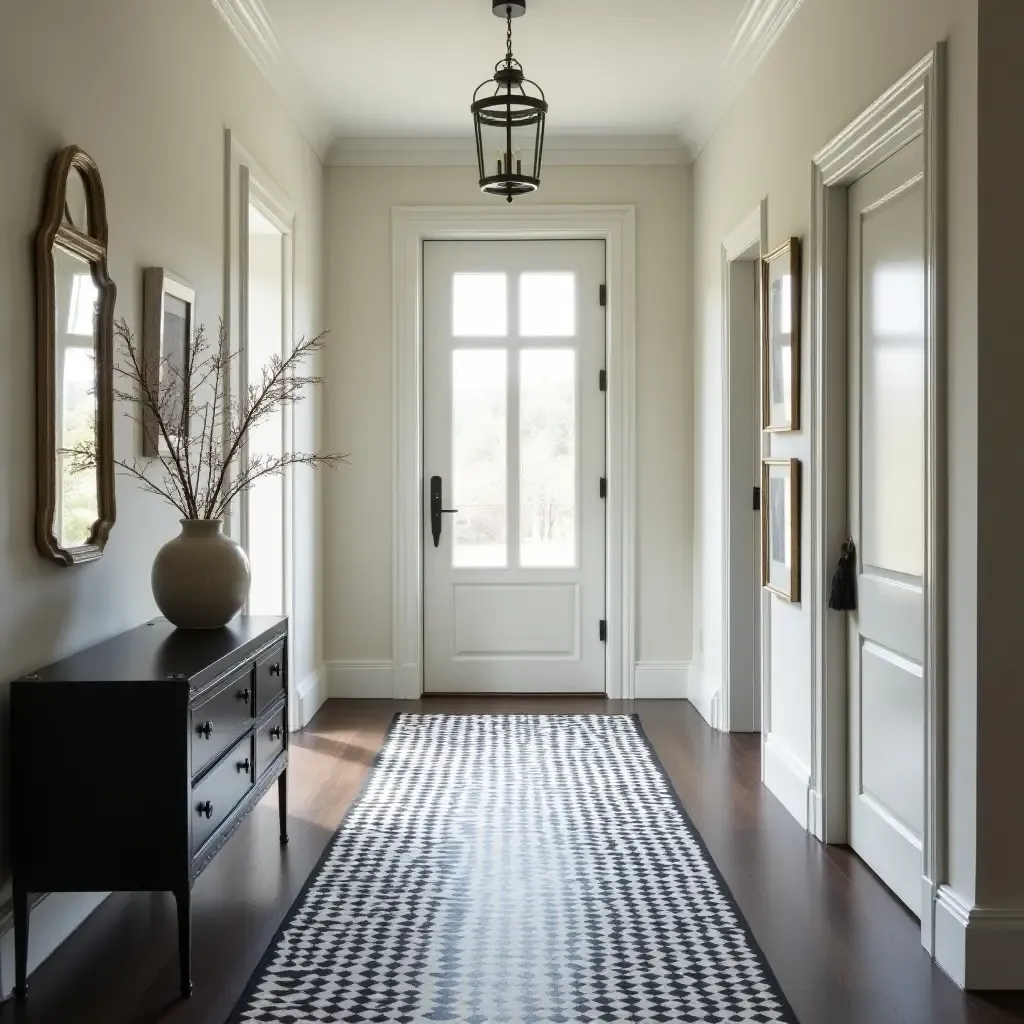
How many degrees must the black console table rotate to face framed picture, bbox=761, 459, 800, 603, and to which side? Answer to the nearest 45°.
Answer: approximately 45° to its left

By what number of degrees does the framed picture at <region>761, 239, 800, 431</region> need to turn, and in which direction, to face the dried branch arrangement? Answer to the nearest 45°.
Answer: approximately 45° to its left

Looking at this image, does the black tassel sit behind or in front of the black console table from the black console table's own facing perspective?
in front

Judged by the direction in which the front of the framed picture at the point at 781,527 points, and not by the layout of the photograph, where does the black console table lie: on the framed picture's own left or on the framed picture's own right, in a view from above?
on the framed picture's own left

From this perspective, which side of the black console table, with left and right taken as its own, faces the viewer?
right

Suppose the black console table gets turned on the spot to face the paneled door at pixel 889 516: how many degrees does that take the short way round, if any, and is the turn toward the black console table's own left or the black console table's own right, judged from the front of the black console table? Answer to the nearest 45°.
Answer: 0° — it already faces it

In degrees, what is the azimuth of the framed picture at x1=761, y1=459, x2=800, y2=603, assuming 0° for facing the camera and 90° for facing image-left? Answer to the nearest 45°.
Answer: approximately 90°

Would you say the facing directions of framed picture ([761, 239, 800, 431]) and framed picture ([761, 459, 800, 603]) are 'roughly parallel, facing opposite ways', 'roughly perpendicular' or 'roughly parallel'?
roughly parallel

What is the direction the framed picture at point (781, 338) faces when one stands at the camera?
facing to the left of the viewer

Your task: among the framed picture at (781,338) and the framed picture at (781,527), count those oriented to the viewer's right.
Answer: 0

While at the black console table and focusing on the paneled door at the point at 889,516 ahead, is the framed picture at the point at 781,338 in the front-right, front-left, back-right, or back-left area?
front-left

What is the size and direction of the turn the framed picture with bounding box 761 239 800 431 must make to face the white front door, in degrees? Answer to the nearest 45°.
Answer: approximately 45° to its right
